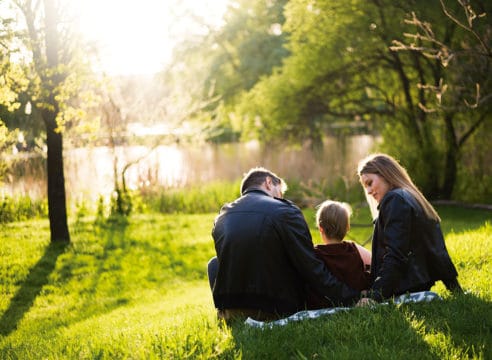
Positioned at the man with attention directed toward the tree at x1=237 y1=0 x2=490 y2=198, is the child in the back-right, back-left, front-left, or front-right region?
front-right

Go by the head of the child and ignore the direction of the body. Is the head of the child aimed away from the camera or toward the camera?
away from the camera

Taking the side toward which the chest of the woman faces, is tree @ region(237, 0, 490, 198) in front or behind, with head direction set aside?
in front

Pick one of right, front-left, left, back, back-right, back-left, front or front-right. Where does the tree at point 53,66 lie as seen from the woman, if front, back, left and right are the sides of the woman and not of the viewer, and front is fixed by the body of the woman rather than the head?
front

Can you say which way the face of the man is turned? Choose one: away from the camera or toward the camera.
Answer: away from the camera

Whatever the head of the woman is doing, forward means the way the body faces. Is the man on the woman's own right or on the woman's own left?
on the woman's own left

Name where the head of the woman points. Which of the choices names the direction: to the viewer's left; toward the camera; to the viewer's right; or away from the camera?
to the viewer's left

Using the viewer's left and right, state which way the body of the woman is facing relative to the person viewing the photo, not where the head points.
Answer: facing away from the viewer and to the left of the viewer
